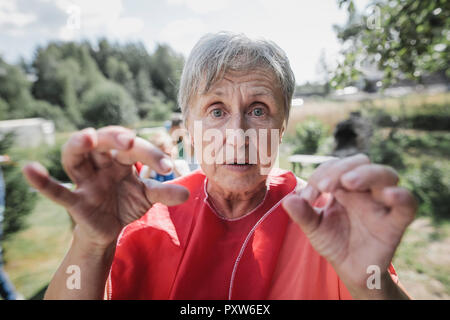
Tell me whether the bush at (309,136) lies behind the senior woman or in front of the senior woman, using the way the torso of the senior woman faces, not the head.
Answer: behind

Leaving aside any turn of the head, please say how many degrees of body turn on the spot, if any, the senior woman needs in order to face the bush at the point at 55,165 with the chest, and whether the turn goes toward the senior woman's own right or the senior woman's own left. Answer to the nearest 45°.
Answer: approximately 135° to the senior woman's own right

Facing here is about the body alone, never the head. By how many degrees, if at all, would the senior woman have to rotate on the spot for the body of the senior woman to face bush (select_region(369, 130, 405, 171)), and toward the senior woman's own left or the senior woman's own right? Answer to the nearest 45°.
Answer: approximately 135° to the senior woman's own left

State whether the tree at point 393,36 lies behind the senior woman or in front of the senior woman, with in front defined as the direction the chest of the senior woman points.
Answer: behind

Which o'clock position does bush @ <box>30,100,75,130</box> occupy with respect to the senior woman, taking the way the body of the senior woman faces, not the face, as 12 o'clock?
The bush is roughly at 5 o'clock from the senior woman.

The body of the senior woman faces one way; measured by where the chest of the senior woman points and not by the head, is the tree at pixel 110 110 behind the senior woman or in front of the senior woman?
behind

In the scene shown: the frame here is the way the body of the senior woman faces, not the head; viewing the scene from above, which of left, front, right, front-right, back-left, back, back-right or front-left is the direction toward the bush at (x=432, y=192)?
back-left

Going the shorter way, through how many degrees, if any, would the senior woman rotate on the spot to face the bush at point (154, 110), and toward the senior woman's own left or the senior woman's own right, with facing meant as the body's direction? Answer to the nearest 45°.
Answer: approximately 180°

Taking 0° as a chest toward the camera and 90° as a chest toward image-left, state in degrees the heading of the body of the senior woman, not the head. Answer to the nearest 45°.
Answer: approximately 0°

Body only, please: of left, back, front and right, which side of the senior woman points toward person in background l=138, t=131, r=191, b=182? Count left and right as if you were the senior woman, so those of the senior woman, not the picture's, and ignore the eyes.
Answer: back
